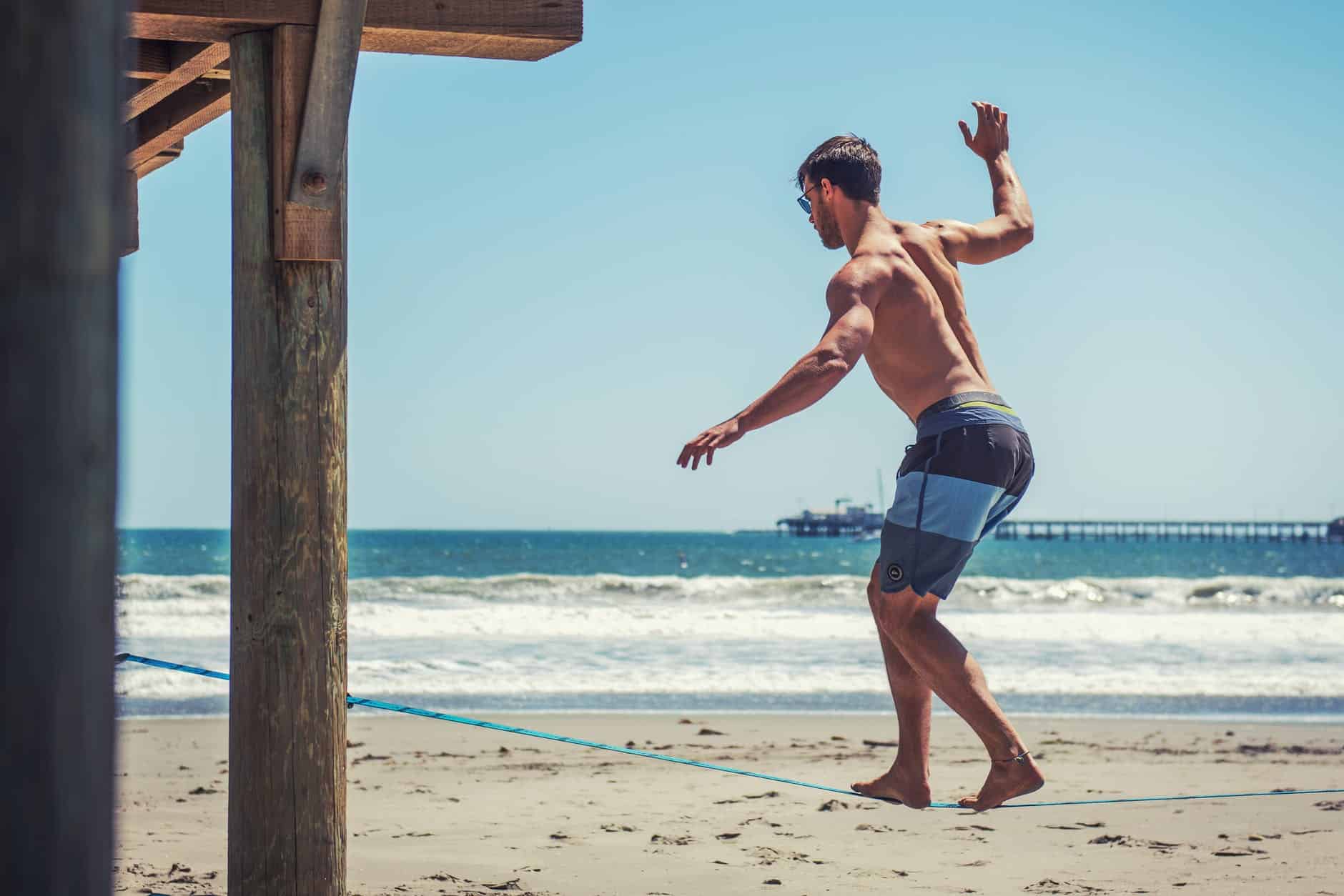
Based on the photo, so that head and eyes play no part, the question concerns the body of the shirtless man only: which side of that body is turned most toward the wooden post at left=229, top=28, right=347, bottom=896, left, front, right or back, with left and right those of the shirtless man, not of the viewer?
left

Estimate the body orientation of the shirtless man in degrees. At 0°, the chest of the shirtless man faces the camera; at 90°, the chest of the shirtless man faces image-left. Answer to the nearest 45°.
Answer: approximately 135°
